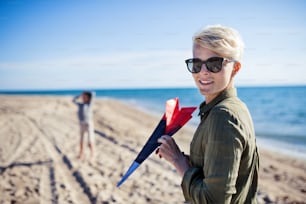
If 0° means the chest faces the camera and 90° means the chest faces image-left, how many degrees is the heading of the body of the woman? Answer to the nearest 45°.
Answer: approximately 90°
